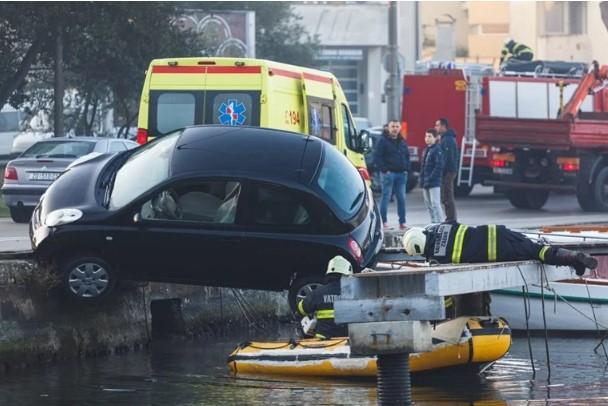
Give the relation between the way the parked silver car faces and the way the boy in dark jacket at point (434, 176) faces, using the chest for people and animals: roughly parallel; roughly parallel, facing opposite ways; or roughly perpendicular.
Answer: roughly parallel, facing opposite ways

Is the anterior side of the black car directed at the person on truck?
no

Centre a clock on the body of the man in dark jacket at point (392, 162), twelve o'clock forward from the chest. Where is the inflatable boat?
The inflatable boat is roughly at 12 o'clock from the man in dark jacket.

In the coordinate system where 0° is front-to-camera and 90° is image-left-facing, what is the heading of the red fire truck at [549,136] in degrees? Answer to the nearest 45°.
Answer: approximately 225°

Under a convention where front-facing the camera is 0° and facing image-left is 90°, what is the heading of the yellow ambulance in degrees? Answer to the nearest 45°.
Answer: approximately 225°

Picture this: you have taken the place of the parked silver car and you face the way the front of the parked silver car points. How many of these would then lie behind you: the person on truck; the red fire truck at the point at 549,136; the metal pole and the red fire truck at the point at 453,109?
0

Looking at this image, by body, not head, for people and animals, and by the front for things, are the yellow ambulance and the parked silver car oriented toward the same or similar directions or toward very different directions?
same or similar directions

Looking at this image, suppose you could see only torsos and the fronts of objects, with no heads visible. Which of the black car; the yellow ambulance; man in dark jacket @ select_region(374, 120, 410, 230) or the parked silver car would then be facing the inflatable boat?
the man in dark jacket

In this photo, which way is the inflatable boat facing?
to the viewer's right

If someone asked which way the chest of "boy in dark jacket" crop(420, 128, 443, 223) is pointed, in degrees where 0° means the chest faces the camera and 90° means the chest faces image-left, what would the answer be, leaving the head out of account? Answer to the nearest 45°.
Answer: approximately 45°

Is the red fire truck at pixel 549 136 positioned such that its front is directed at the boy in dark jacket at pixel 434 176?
no

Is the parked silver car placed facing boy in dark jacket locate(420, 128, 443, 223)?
no

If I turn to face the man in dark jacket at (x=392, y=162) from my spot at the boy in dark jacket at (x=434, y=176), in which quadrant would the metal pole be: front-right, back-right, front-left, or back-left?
front-right

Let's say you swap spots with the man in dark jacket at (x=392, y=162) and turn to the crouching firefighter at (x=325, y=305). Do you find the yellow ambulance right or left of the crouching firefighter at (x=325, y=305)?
right

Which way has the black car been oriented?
to the viewer's left

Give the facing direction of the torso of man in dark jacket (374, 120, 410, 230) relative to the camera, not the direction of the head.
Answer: toward the camera

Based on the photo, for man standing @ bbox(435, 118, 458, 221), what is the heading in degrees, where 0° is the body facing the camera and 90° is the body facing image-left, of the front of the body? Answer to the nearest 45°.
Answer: approximately 90°
